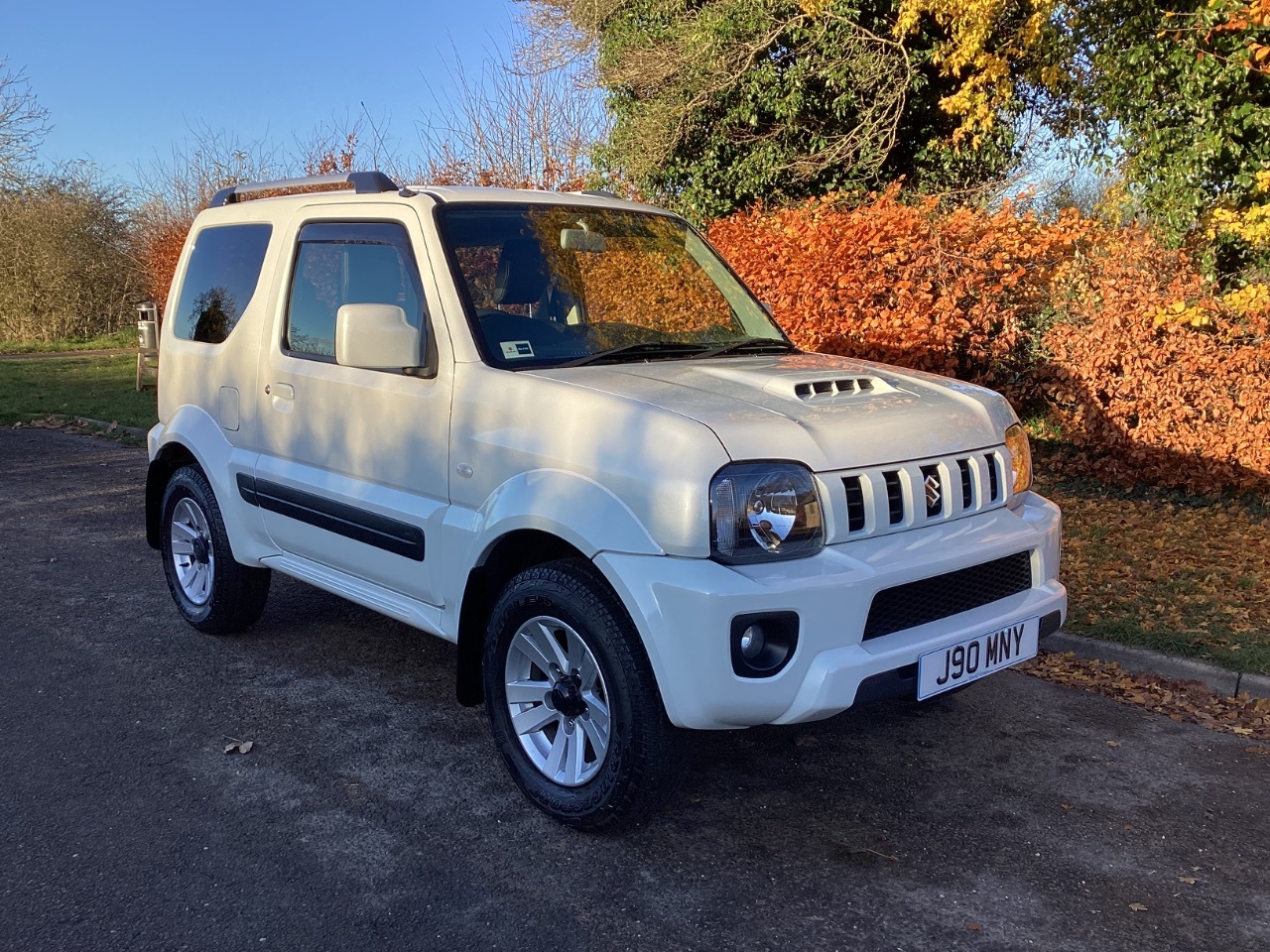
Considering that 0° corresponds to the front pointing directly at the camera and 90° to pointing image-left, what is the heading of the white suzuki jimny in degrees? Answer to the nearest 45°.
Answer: approximately 315°

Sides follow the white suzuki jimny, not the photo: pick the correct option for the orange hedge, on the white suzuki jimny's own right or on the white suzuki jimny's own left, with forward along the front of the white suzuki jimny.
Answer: on the white suzuki jimny's own left

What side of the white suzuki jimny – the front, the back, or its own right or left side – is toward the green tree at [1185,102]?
left

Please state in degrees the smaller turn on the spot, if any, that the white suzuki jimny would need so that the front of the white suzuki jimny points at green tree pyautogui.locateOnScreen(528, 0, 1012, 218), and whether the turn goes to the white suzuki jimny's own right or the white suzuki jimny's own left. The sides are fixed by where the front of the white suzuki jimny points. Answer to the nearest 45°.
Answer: approximately 135° to the white suzuki jimny's own left
